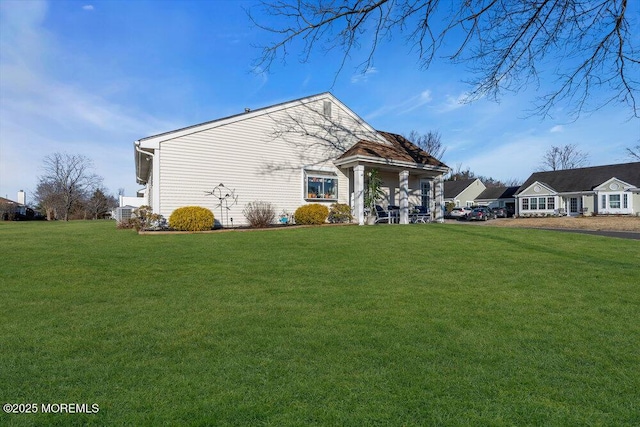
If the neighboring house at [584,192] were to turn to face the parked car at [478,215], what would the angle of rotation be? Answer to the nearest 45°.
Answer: approximately 45° to its right

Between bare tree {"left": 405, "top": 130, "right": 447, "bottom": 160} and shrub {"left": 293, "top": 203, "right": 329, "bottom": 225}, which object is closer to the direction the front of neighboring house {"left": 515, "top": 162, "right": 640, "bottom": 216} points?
the shrub

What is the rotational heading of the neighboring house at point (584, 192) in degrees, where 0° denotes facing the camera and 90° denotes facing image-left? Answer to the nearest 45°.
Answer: approximately 0°

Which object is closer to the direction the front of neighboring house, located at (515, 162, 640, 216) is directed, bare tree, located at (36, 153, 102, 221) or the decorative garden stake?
the decorative garden stake

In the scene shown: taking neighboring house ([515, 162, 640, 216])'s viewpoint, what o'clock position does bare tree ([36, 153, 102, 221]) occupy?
The bare tree is roughly at 2 o'clock from the neighboring house.

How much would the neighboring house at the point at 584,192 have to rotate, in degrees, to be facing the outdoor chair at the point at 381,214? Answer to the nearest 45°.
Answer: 0° — it already faces it

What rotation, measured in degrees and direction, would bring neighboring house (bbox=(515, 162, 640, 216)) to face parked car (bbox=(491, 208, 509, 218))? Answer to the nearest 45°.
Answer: approximately 90° to its right

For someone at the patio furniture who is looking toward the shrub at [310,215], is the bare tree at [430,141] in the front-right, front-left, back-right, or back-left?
back-right
